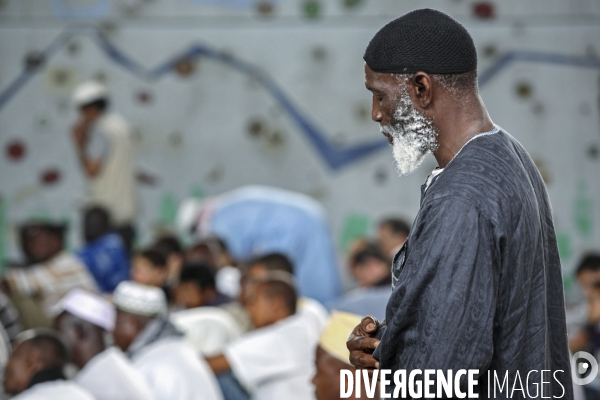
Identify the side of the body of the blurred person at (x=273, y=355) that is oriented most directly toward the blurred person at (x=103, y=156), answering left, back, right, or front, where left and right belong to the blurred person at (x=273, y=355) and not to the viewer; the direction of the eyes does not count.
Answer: right

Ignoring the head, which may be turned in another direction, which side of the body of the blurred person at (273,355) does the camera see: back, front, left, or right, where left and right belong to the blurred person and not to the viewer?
left

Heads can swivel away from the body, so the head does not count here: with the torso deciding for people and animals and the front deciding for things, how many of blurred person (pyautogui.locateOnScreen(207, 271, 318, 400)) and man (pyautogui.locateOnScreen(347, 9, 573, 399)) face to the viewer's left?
2

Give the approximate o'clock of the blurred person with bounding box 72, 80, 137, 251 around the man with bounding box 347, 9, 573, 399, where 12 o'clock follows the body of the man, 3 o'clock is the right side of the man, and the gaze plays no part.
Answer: The blurred person is roughly at 2 o'clock from the man.

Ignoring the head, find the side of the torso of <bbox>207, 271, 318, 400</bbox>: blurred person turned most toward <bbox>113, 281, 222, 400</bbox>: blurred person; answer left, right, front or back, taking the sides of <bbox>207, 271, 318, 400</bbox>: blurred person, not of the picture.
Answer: front

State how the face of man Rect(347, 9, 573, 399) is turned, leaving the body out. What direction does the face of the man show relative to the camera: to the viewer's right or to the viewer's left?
to the viewer's left

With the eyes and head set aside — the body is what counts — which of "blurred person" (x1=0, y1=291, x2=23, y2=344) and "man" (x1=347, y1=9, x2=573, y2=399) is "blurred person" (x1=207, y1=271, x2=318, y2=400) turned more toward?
the blurred person

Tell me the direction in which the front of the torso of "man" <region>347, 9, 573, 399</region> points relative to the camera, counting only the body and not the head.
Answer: to the viewer's left

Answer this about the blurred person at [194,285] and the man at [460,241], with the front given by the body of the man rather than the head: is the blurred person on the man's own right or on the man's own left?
on the man's own right

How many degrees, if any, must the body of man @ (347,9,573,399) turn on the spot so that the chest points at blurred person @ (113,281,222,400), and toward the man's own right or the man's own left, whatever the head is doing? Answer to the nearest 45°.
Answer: approximately 45° to the man's own right
